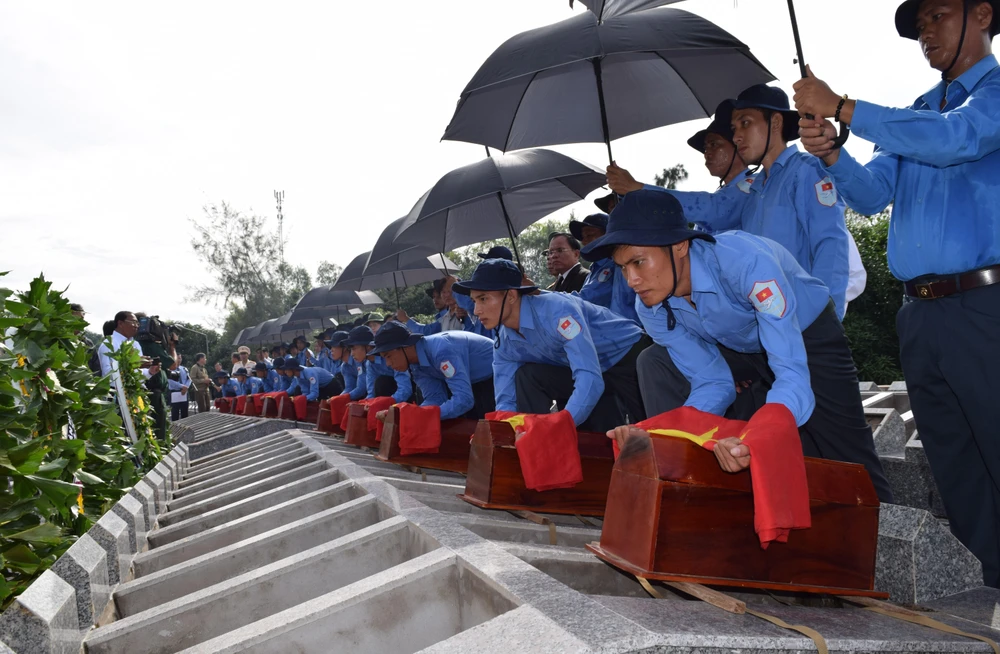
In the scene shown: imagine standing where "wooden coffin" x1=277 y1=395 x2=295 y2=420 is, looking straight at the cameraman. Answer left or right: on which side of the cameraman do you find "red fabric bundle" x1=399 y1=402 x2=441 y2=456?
left

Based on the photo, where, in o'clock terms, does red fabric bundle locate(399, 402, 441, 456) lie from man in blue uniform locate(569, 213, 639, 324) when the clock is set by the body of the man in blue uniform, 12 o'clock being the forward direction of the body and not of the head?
The red fabric bundle is roughly at 12 o'clock from the man in blue uniform.

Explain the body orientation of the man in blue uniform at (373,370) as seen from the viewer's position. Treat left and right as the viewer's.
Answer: facing to the left of the viewer

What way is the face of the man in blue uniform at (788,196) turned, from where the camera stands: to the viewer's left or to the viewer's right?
to the viewer's left

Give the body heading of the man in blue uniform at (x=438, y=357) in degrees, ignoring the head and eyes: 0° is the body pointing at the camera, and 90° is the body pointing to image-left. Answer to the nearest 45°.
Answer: approximately 90°

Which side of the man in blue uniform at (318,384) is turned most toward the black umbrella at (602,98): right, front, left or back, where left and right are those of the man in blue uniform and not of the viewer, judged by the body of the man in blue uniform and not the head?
left

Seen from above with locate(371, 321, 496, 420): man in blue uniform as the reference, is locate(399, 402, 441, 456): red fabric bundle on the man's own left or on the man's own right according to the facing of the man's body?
on the man's own left

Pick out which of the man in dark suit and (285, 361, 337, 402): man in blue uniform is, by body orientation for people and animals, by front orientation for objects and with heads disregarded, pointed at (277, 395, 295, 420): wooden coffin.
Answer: the man in blue uniform

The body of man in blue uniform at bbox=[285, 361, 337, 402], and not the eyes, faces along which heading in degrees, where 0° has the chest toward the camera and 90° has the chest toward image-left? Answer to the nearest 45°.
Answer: approximately 90°
